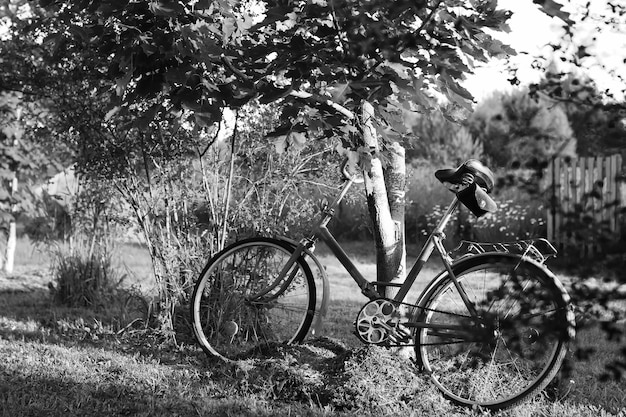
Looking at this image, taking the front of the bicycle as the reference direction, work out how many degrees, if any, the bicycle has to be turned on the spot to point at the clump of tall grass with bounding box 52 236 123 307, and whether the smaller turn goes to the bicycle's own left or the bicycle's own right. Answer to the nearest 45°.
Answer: approximately 45° to the bicycle's own right

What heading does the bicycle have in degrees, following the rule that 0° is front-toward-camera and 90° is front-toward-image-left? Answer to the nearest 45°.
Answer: approximately 90°
